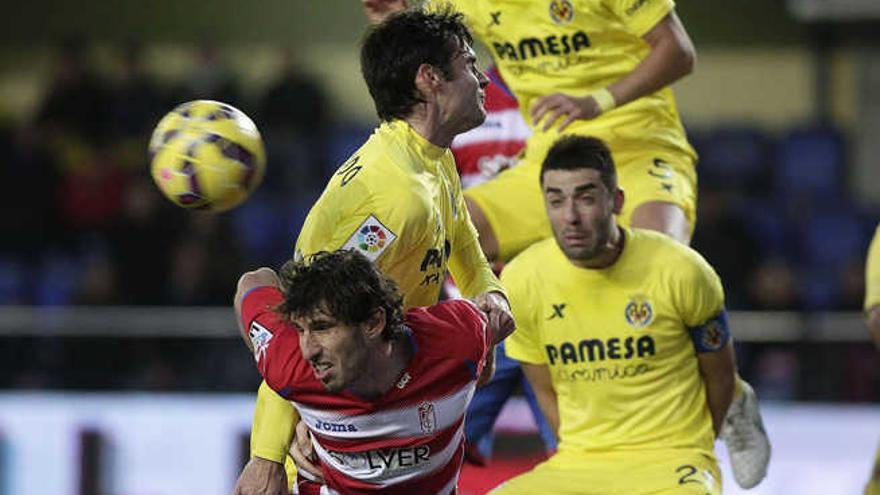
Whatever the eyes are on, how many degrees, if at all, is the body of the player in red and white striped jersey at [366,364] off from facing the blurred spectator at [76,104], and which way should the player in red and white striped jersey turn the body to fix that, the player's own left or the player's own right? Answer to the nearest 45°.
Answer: approximately 180°

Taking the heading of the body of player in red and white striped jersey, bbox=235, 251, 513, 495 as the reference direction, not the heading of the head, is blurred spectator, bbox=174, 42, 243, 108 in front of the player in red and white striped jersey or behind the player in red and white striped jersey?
behind

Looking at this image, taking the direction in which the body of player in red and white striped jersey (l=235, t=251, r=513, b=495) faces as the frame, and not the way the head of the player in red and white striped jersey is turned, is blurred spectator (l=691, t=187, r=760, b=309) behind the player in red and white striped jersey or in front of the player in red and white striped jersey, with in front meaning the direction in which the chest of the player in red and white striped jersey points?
behind

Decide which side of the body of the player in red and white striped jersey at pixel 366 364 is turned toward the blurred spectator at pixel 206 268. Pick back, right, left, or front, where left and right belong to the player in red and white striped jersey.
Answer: back

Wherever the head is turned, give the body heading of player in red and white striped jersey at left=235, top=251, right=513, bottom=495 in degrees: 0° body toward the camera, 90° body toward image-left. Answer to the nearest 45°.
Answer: approximately 0°

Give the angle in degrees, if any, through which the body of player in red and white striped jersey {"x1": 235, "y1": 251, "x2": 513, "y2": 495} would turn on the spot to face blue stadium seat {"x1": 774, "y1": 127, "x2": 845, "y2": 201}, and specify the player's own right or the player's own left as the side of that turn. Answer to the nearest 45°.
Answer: approximately 135° to the player's own left

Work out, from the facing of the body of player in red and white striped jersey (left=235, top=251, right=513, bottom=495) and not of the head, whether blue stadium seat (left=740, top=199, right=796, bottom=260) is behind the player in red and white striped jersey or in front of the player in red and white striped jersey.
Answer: behind

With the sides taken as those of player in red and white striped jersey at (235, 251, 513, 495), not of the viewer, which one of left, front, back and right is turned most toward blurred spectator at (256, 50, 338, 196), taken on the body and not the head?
back
